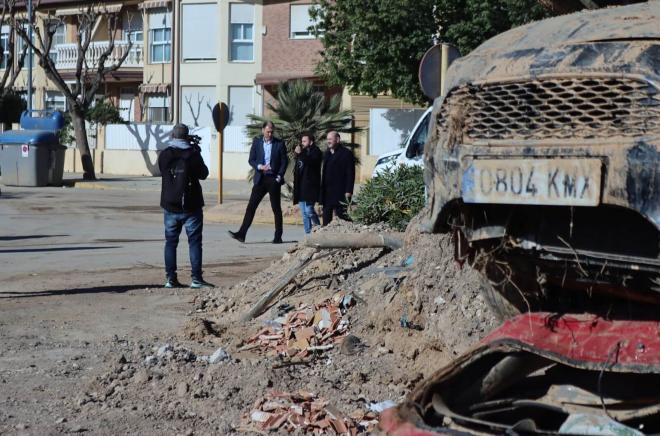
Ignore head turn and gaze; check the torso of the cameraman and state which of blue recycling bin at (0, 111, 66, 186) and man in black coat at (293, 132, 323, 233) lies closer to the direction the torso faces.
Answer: the man in black coat

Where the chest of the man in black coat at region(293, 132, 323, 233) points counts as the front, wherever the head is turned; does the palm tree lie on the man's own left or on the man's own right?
on the man's own right

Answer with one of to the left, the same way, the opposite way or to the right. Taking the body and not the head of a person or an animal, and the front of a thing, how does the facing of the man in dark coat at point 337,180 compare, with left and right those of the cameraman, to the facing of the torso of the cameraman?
the opposite way

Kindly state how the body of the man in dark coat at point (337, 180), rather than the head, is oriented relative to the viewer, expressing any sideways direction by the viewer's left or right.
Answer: facing the viewer and to the left of the viewer

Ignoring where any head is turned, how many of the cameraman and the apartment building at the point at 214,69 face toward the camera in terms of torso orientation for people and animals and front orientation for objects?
1

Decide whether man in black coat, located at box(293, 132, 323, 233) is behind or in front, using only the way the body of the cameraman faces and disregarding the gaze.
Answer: in front

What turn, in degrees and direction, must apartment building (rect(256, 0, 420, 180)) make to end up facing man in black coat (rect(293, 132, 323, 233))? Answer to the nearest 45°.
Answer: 0° — it already faces them

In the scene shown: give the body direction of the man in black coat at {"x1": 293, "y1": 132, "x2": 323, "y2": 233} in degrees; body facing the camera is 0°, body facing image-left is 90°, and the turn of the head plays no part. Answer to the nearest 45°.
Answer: approximately 45°

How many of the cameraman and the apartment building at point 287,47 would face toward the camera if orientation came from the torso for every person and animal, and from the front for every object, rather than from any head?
1

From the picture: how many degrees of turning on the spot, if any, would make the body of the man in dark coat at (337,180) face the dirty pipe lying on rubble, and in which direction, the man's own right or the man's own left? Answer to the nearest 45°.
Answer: approximately 45° to the man's own left

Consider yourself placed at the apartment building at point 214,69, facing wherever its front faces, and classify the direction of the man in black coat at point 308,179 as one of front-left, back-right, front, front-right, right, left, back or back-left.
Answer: front

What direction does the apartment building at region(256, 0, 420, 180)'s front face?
toward the camera

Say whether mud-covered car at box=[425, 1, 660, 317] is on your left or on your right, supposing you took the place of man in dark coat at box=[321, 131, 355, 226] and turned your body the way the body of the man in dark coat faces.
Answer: on your left

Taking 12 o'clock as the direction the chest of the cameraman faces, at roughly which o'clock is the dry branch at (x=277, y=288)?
The dry branch is roughly at 4 o'clock from the cameraman.

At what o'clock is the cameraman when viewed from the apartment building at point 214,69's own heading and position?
The cameraman is roughly at 12 o'clock from the apartment building.

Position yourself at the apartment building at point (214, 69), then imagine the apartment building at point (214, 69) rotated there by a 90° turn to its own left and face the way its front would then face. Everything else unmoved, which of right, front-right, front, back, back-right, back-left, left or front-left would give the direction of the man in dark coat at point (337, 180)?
right

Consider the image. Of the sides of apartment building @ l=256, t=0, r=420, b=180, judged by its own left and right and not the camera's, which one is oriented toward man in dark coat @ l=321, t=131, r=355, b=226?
front

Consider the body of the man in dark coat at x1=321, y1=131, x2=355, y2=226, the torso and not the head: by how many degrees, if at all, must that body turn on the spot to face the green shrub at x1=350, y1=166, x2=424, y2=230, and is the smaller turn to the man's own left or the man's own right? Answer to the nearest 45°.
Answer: approximately 45° to the man's own left

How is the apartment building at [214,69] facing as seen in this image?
toward the camera
